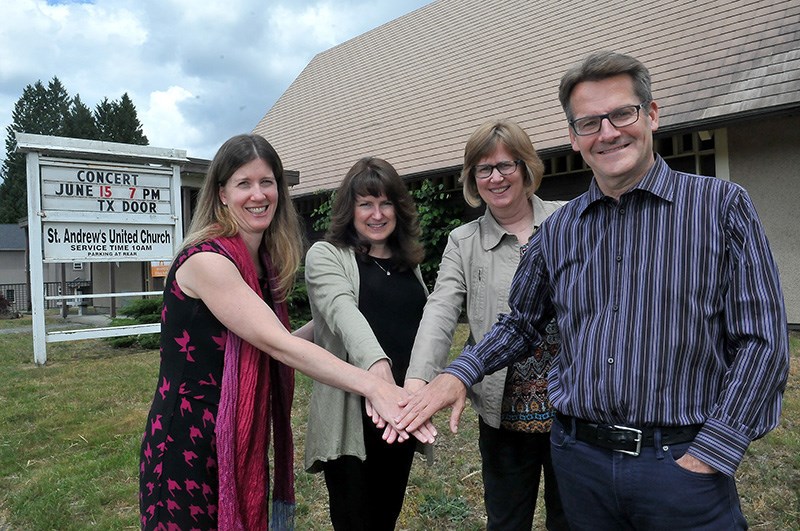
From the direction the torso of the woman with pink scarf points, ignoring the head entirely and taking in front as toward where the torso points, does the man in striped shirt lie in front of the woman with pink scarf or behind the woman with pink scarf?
in front

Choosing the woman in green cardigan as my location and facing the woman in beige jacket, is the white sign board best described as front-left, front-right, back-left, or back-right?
back-left

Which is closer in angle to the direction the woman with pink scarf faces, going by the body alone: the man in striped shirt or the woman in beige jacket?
the man in striped shirt

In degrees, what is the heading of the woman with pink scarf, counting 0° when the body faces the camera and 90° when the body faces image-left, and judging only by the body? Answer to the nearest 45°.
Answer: approximately 315°

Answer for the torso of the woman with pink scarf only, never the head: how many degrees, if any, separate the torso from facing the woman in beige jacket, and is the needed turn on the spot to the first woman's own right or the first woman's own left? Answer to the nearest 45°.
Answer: approximately 45° to the first woman's own left

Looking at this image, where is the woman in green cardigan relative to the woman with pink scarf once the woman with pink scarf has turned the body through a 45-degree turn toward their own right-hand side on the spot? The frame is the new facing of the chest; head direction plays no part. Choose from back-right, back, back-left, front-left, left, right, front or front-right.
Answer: back-left

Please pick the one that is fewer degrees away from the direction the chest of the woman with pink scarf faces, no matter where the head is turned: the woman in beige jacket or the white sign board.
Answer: the woman in beige jacket
